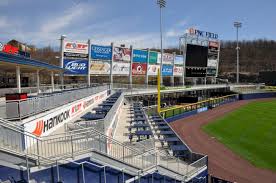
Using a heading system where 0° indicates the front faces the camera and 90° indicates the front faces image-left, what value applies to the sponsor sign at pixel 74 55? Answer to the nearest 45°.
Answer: approximately 0°
